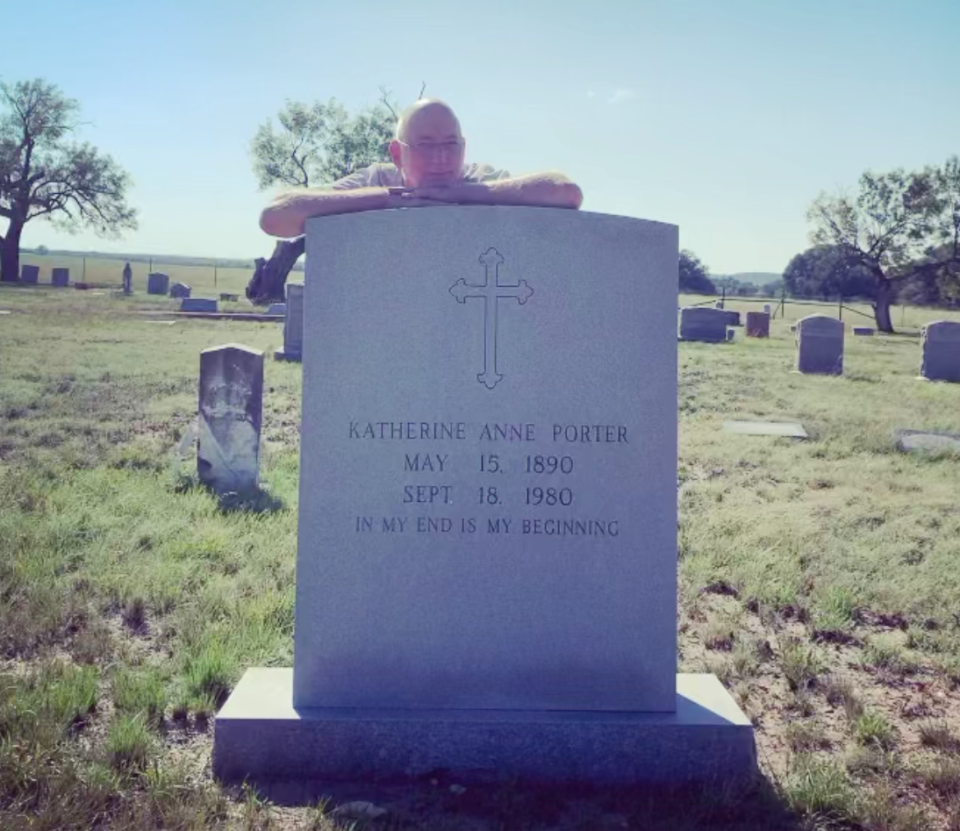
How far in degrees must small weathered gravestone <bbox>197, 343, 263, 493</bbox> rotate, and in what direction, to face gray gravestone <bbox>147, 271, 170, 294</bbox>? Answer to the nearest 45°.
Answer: approximately 180°

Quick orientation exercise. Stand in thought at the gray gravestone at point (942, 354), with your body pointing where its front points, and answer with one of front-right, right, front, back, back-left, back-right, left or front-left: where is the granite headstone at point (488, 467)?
front

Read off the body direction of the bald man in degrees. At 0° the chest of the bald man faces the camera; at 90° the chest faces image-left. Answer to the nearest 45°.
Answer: approximately 0°

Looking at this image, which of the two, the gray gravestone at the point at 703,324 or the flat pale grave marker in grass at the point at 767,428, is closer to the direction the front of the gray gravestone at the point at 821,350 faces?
the flat pale grave marker in grass

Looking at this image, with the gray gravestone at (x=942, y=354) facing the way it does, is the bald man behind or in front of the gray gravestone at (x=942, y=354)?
in front

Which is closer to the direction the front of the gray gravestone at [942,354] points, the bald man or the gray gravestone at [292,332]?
the bald man

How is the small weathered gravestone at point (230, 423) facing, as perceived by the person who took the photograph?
facing the viewer

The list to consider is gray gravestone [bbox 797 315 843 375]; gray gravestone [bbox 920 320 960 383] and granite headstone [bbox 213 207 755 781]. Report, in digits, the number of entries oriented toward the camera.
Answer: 3

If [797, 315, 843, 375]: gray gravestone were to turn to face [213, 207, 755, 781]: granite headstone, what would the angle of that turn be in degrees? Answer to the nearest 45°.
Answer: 0° — it already faces it
